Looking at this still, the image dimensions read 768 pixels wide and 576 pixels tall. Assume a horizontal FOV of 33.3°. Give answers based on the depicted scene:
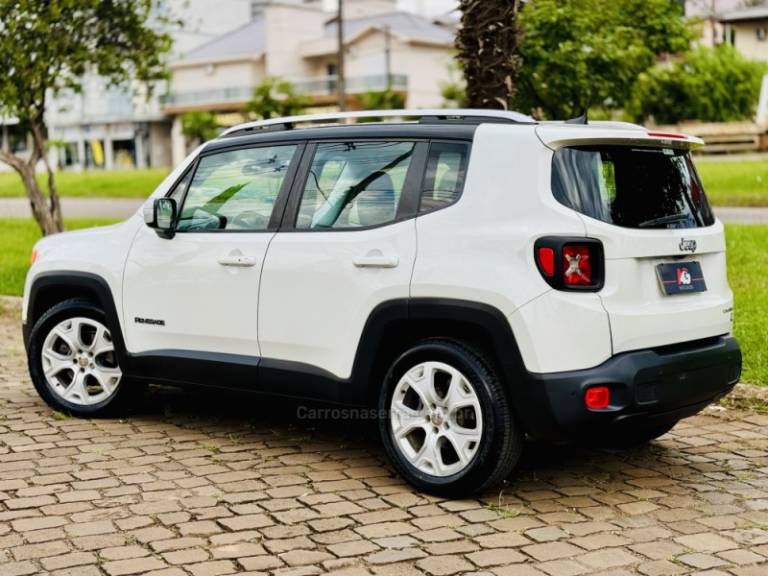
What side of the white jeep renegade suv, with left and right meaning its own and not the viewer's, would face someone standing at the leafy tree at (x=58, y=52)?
front

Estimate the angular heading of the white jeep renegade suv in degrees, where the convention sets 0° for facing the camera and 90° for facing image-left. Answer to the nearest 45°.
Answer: approximately 135°

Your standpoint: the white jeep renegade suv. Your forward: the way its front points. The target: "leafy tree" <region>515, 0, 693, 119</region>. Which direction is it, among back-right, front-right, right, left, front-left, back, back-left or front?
front-right

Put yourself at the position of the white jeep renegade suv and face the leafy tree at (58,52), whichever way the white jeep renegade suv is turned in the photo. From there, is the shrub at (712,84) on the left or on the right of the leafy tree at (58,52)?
right

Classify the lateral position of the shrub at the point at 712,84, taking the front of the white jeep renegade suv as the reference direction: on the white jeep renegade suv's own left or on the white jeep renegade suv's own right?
on the white jeep renegade suv's own right
